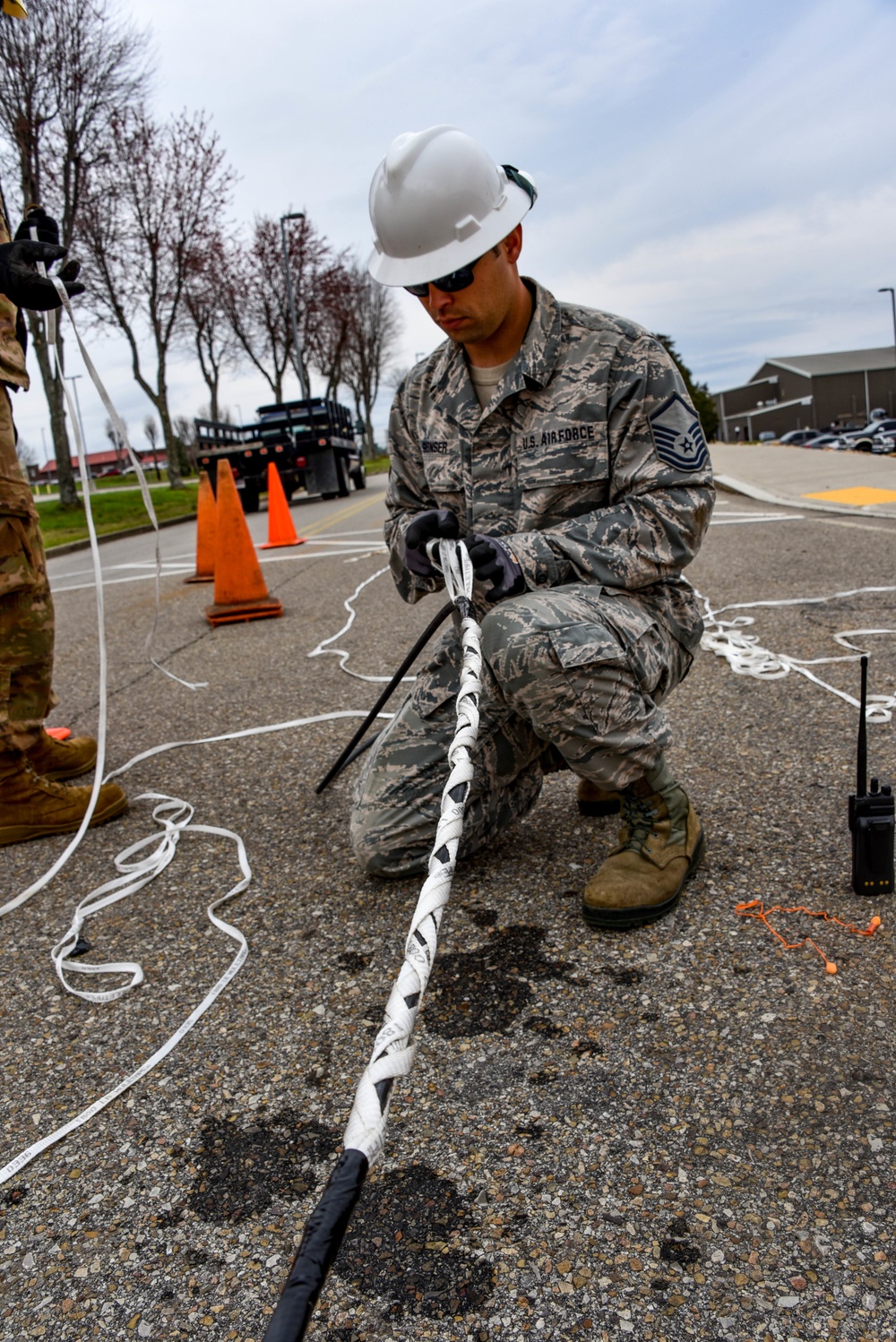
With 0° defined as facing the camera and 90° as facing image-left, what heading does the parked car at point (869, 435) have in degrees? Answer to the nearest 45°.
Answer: approximately 45°

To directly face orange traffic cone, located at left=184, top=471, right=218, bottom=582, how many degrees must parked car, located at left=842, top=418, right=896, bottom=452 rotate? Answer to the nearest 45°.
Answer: approximately 45° to its left

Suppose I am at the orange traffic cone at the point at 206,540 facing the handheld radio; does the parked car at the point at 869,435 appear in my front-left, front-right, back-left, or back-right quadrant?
back-left
